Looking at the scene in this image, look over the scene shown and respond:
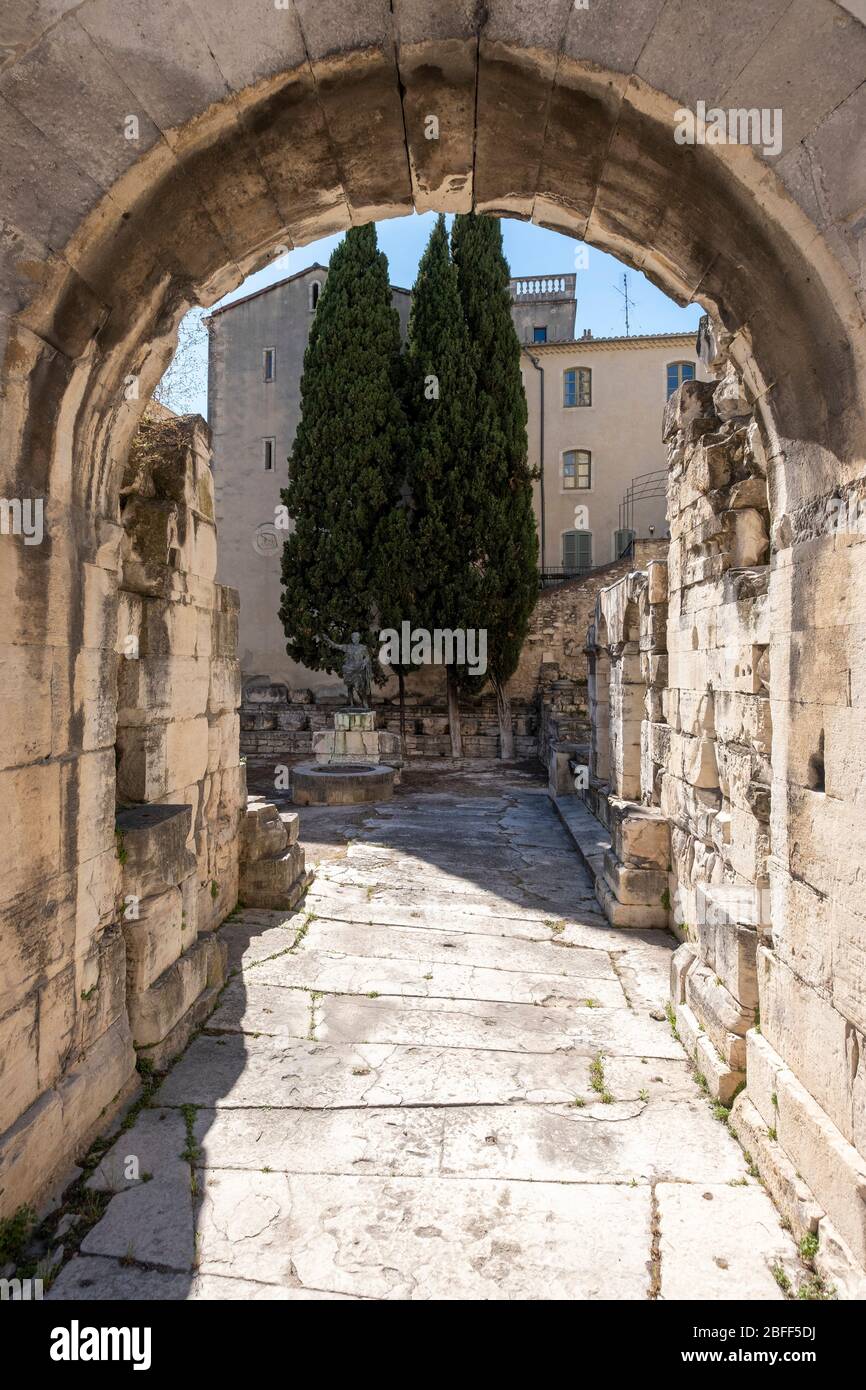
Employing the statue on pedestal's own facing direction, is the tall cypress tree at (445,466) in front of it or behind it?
behind

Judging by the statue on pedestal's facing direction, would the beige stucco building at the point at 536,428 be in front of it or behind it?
behind

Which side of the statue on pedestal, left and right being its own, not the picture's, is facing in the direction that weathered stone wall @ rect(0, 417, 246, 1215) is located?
front

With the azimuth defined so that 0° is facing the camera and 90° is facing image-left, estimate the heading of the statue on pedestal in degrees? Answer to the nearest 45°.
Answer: approximately 0°

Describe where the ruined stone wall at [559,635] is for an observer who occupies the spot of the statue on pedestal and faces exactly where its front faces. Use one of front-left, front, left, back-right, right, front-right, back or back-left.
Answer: back-left

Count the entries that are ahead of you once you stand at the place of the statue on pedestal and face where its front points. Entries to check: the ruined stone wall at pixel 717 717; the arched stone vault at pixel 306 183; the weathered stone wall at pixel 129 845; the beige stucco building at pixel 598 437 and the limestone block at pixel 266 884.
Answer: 4

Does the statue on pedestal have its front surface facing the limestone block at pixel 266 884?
yes

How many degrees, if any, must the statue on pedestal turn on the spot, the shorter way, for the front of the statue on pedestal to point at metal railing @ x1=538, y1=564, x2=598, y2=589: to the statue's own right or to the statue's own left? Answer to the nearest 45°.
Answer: approximately 135° to the statue's own left

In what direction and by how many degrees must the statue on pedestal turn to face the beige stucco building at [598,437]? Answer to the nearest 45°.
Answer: approximately 135° to its left
